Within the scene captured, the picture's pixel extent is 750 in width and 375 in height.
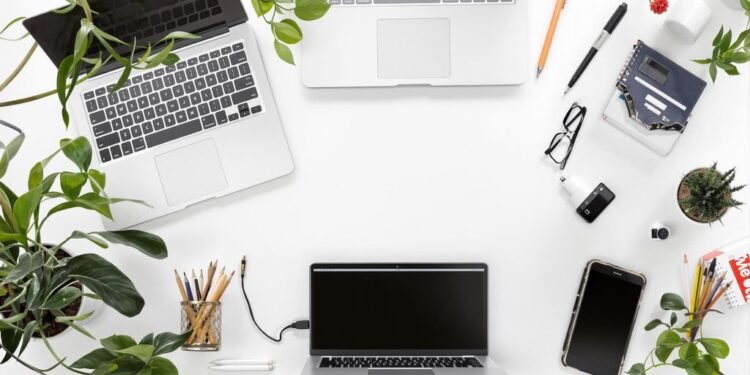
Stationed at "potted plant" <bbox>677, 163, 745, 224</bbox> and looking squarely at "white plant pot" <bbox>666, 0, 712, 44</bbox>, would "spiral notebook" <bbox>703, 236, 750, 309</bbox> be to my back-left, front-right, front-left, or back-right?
back-right

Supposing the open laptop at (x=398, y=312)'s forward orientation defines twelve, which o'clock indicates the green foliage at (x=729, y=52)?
The green foliage is roughly at 9 o'clock from the open laptop.

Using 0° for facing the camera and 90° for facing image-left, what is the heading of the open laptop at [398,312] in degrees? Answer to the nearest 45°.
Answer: approximately 0°

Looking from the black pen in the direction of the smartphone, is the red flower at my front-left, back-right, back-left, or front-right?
back-left

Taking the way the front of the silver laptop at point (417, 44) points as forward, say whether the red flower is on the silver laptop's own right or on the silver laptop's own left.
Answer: on the silver laptop's own left

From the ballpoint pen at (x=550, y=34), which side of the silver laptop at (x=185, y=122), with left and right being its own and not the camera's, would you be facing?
left

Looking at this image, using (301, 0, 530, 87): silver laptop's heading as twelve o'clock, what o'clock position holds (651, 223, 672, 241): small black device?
The small black device is roughly at 9 o'clock from the silver laptop.

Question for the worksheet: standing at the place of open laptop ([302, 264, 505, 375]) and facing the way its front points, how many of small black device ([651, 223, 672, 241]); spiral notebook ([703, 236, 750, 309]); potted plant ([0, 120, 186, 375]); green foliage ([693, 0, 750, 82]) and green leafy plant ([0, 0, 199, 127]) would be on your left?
3
